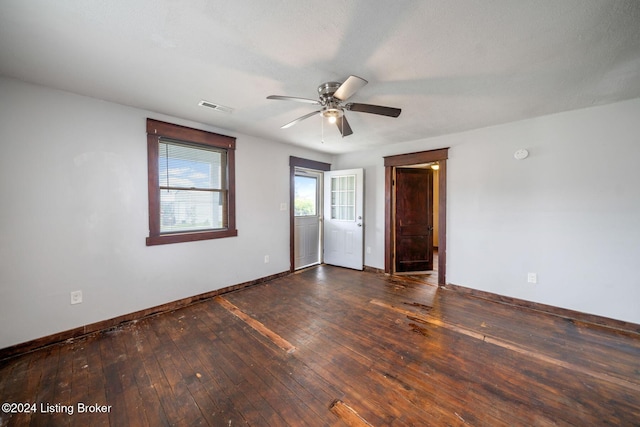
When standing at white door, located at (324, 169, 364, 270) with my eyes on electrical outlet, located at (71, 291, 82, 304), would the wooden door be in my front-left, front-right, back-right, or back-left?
back-left

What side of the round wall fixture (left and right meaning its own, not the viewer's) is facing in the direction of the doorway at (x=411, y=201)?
right

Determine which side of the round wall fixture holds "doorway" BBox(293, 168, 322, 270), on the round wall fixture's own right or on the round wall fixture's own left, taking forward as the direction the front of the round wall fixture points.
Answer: on the round wall fixture's own right

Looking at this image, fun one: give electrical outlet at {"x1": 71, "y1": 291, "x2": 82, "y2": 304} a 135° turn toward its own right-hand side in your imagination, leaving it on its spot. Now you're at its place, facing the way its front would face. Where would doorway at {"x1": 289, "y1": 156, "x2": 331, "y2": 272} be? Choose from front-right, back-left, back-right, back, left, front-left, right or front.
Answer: back-right

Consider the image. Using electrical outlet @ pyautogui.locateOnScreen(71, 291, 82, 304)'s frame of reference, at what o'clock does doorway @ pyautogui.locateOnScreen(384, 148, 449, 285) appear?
The doorway is roughly at 10 o'clock from the electrical outlet.
